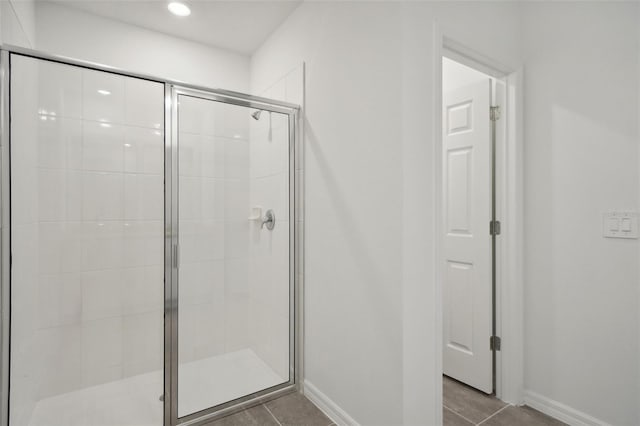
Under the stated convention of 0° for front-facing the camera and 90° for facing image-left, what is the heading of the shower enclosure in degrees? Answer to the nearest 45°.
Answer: approximately 315°

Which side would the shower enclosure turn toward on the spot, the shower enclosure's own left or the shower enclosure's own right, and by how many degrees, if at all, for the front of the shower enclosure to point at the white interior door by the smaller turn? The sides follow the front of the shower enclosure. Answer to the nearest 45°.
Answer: approximately 90° to the shower enclosure's own left

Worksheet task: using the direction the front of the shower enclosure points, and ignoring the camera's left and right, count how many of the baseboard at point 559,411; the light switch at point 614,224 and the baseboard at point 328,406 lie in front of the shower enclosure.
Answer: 3
